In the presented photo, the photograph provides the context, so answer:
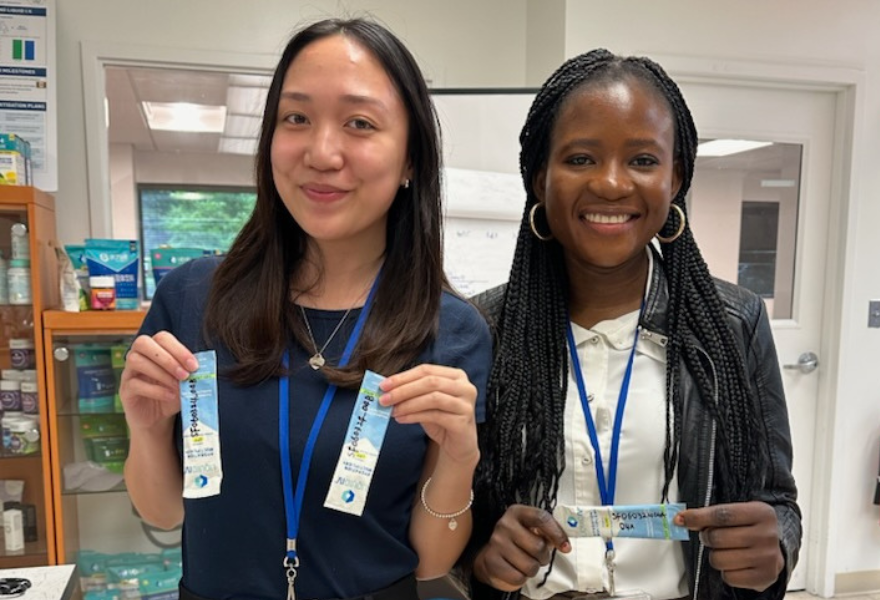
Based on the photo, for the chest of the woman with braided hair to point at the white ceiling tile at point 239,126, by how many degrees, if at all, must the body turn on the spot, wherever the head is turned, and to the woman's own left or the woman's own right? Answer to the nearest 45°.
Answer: approximately 135° to the woman's own right

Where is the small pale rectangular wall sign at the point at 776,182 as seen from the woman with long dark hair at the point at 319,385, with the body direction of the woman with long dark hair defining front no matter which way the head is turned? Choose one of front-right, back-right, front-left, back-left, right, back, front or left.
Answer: back-left

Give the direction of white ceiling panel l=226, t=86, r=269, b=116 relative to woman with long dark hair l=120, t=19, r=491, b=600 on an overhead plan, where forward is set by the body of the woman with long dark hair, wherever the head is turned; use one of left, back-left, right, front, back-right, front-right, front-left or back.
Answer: back

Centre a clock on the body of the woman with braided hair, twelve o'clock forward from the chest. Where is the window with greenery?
The window with greenery is roughly at 4 o'clock from the woman with braided hair.

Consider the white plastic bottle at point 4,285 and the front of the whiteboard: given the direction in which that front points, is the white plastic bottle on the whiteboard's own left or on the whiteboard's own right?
on the whiteboard's own right

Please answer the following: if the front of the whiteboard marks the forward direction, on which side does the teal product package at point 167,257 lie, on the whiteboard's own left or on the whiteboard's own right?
on the whiteboard's own right

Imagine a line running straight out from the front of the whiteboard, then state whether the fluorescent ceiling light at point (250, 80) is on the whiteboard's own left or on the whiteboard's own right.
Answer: on the whiteboard's own right

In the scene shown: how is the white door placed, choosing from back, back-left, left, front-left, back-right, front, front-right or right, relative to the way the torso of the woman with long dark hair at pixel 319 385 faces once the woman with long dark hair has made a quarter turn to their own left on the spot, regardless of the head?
front-left

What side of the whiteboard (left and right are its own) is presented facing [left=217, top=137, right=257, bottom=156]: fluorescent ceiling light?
right
